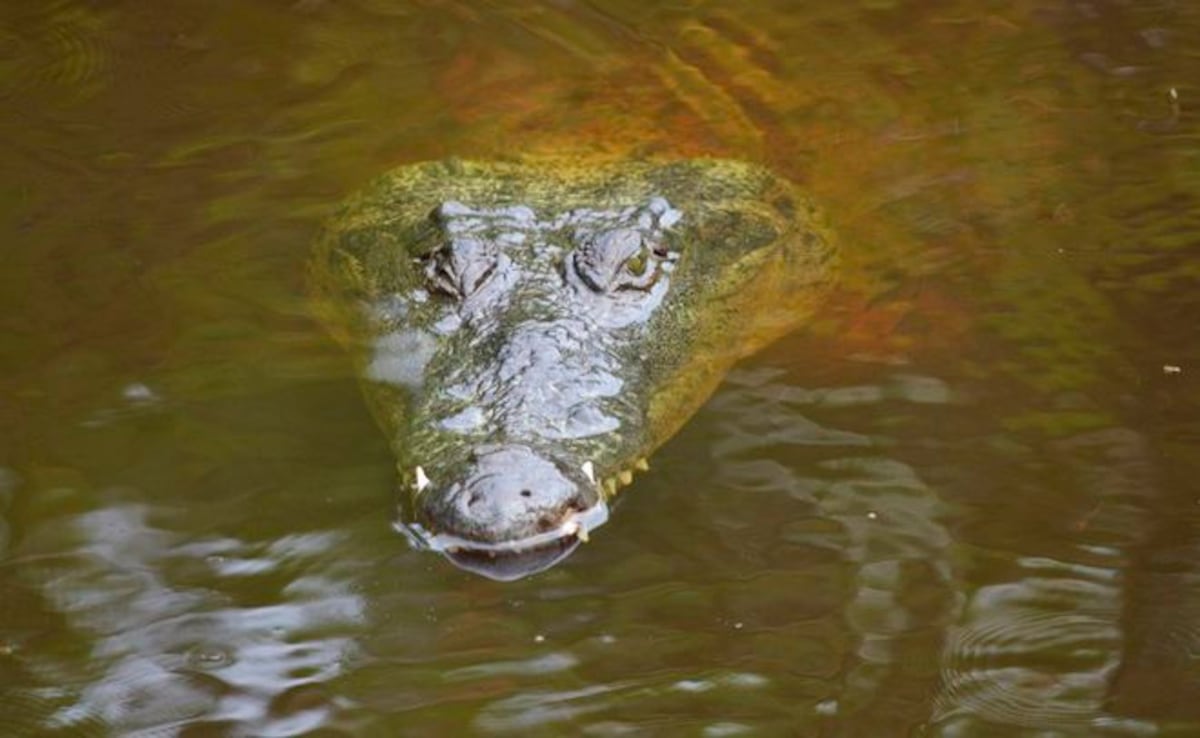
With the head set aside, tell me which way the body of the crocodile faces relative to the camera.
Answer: toward the camera
